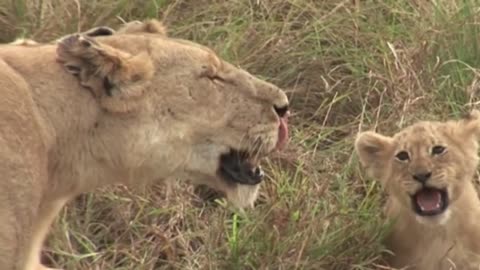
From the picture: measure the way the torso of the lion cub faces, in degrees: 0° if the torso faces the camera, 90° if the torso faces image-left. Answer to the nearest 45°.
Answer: approximately 0°

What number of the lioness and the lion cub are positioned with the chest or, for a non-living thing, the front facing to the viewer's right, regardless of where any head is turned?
1

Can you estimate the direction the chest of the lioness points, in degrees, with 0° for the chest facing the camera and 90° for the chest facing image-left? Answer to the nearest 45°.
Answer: approximately 270°
